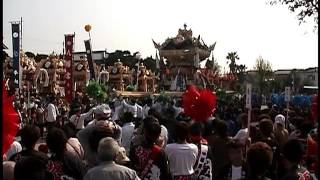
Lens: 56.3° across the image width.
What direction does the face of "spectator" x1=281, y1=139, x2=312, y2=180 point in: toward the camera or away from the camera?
away from the camera

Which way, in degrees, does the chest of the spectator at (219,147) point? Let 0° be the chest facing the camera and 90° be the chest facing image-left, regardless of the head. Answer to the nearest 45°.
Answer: approximately 180°

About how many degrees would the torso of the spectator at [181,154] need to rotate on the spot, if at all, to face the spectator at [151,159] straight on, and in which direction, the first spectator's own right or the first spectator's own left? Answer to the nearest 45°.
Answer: approximately 135° to the first spectator's own left

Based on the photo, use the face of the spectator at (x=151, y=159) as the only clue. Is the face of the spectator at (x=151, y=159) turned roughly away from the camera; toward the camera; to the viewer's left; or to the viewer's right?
away from the camera

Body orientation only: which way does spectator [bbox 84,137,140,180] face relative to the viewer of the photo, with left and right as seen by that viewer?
facing away from the viewer

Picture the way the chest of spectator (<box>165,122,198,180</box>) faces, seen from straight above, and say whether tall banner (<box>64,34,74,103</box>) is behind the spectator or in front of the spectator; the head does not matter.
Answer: in front

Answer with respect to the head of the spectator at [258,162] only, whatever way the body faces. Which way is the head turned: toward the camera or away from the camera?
away from the camera

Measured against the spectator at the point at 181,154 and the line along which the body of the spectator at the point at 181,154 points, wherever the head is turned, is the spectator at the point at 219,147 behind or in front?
in front

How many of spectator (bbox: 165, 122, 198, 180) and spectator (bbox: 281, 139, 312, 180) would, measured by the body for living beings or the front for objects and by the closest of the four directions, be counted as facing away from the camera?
2

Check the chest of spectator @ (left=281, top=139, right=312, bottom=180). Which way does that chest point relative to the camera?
away from the camera

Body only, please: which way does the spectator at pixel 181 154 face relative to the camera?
away from the camera
